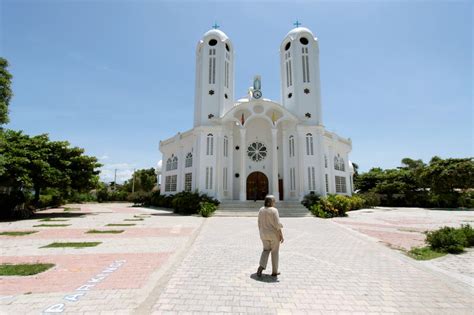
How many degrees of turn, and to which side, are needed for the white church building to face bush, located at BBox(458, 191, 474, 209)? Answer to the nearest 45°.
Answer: approximately 90° to its left

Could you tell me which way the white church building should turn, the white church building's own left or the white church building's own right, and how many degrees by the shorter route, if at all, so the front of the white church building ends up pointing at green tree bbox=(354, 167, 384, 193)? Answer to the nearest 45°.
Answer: approximately 135° to the white church building's own left

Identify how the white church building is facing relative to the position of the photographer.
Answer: facing the viewer

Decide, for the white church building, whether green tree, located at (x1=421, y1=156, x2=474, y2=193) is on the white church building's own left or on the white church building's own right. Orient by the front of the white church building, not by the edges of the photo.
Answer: on the white church building's own left

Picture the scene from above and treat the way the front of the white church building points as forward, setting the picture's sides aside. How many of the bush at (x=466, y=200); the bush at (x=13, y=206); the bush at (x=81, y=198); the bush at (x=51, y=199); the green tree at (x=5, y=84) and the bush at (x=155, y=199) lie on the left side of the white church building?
1

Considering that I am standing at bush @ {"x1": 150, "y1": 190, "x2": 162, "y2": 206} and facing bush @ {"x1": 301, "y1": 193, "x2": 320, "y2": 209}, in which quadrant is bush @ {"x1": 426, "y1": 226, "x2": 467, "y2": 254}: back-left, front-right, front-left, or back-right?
front-right

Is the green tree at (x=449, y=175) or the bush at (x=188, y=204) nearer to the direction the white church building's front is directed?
the bush

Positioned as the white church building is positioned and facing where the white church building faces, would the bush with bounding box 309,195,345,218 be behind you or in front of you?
in front

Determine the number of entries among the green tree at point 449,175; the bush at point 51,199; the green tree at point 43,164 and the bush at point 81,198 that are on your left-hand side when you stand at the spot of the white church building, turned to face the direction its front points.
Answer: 1

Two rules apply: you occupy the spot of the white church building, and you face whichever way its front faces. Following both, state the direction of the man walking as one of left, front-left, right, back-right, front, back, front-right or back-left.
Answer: front

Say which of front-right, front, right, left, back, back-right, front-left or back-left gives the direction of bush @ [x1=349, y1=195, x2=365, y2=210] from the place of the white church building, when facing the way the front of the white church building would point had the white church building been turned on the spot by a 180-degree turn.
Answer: right

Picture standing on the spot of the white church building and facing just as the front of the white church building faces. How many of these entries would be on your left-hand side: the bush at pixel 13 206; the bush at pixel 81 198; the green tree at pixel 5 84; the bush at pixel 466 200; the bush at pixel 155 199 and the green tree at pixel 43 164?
1

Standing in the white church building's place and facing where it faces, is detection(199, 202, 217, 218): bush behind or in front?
in front

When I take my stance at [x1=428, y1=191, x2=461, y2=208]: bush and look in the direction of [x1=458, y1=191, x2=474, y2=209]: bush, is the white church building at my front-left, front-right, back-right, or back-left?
back-right

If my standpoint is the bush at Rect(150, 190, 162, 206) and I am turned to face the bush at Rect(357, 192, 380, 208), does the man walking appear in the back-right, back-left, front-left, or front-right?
front-right

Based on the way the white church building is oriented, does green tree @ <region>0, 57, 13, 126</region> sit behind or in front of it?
in front

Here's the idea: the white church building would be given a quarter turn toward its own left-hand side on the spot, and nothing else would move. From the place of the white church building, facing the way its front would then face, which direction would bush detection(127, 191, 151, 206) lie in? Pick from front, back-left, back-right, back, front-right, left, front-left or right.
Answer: back-left
